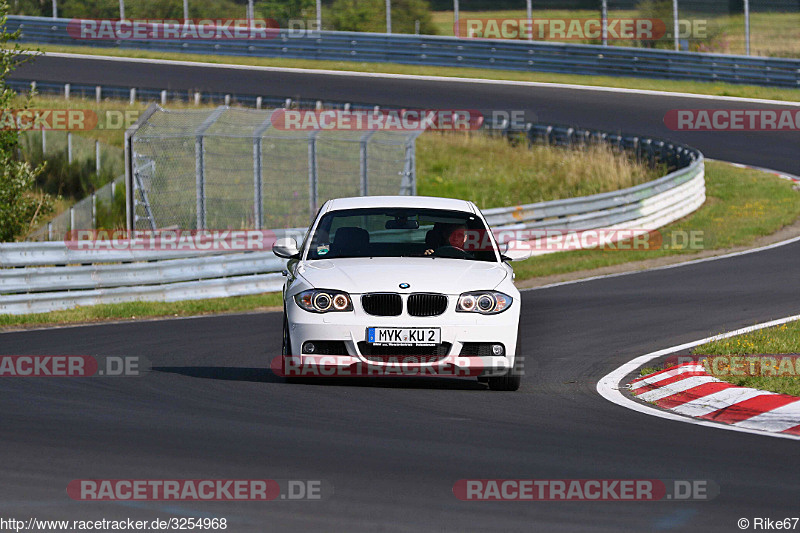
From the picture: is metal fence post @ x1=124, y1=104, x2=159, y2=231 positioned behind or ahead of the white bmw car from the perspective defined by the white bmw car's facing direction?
behind

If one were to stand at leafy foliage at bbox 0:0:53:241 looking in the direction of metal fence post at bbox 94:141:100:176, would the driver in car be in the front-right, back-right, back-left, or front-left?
back-right

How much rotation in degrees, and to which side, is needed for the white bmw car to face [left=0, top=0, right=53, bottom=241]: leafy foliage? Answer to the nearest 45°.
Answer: approximately 135° to its right

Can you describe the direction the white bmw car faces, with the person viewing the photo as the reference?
facing the viewer

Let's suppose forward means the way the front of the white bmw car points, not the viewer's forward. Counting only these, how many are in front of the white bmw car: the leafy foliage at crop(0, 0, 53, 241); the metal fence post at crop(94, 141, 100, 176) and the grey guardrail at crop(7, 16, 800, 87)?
0

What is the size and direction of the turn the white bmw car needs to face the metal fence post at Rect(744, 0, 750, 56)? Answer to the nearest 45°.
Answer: approximately 180°

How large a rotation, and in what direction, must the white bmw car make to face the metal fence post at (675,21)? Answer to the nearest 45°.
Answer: approximately 180°

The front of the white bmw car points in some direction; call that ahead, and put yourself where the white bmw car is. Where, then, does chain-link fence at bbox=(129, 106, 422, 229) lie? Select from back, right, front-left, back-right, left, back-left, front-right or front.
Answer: back

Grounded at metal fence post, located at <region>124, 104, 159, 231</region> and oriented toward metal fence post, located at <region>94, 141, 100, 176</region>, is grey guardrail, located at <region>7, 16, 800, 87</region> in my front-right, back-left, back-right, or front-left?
front-right
